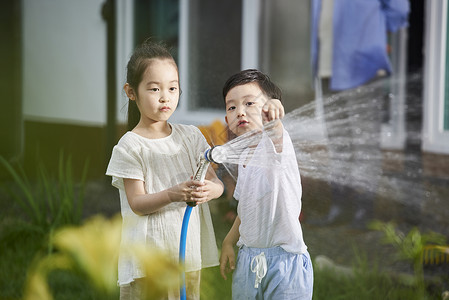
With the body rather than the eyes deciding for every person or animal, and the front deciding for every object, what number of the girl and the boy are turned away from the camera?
0

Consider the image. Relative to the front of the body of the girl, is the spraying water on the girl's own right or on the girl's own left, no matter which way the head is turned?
on the girl's own left

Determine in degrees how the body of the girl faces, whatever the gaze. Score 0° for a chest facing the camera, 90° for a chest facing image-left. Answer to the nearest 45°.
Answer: approximately 315°

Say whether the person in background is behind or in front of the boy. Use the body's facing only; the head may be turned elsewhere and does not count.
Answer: behind
